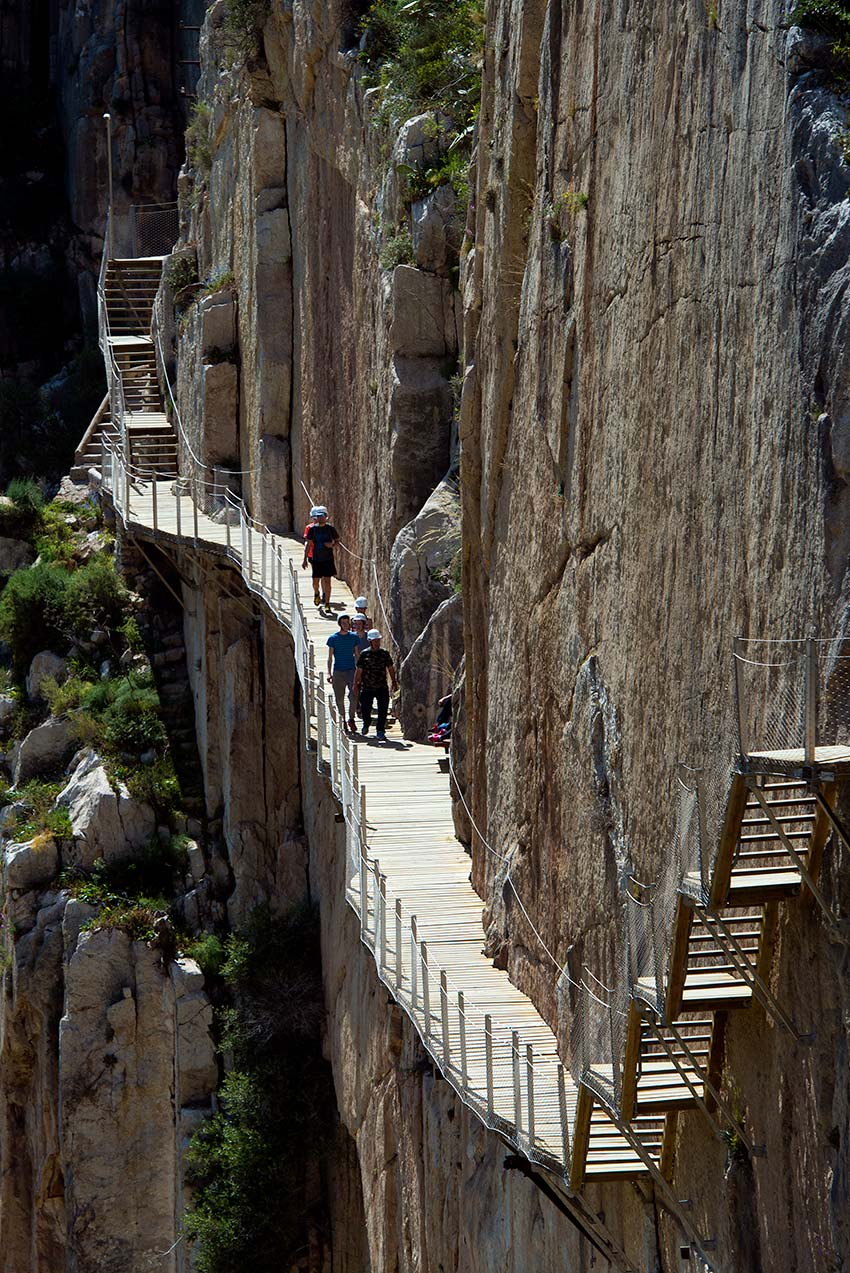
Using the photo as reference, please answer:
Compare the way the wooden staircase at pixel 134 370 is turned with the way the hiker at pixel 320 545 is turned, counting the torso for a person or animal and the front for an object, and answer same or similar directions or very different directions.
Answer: same or similar directions

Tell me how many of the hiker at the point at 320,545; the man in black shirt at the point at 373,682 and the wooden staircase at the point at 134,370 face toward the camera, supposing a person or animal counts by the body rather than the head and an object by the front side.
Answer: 3

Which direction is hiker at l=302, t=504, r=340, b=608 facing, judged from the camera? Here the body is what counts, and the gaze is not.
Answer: toward the camera

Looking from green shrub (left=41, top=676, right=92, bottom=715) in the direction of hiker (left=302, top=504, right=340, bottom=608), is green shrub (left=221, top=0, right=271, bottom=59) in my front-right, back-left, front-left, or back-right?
front-left

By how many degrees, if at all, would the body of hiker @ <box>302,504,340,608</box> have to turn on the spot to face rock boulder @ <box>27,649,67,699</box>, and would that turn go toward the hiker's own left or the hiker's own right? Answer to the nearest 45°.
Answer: approximately 135° to the hiker's own right

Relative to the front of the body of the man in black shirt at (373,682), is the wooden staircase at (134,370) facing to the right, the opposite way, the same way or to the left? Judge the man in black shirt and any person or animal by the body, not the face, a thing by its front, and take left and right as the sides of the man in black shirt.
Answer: the same way

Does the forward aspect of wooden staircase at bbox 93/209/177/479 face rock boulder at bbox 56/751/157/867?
yes

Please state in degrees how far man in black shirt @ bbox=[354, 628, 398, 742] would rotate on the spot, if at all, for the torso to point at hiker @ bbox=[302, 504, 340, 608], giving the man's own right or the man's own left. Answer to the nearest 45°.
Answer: approximately 180°

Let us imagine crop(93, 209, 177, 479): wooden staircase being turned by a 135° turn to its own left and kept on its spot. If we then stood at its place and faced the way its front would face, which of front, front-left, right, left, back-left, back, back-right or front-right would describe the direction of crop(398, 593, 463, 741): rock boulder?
back-right

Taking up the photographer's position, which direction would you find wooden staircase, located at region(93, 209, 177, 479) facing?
facing the viewer

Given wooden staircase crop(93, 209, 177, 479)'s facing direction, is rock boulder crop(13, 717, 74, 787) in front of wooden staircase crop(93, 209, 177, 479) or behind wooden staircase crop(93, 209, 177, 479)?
in front

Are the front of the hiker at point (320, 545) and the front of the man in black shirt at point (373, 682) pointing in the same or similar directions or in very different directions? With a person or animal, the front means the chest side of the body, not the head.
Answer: same or similar directions

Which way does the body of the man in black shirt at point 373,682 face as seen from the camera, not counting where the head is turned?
toward the camera
